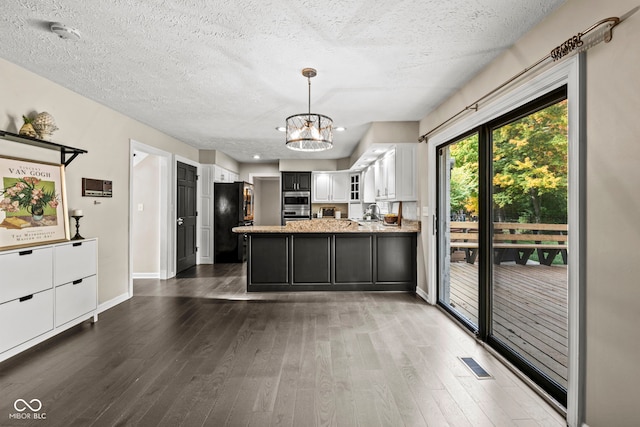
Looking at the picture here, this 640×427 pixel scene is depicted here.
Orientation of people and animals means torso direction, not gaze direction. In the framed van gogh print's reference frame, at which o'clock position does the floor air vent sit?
The floor air vent is roughly at 12 o'clock from the framed van gogh print.

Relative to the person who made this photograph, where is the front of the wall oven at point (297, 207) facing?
facing the viewer

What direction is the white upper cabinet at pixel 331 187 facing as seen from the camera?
toward the camera

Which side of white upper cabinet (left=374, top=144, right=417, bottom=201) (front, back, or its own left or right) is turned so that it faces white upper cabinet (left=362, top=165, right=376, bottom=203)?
right

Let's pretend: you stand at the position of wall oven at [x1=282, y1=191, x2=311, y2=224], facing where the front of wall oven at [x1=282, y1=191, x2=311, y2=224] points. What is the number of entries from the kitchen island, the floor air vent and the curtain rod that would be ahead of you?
3

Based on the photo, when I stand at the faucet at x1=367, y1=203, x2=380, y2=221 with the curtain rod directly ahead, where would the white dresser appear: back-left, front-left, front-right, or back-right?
front-right

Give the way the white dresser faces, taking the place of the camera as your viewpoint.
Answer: facing the viewer and to the right of the viewer

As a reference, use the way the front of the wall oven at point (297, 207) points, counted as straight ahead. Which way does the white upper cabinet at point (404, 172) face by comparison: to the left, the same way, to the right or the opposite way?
to the right

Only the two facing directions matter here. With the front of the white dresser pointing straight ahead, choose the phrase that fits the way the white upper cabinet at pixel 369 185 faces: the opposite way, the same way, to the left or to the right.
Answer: the opposite way

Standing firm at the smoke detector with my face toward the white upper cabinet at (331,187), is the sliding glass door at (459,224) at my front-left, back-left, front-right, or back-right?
front-right

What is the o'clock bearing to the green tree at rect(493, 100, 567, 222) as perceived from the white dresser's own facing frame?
The green tree is roughly at 12 o'clock from the white dresser.

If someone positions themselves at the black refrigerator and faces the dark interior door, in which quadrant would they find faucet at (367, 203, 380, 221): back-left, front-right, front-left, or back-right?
back-left
